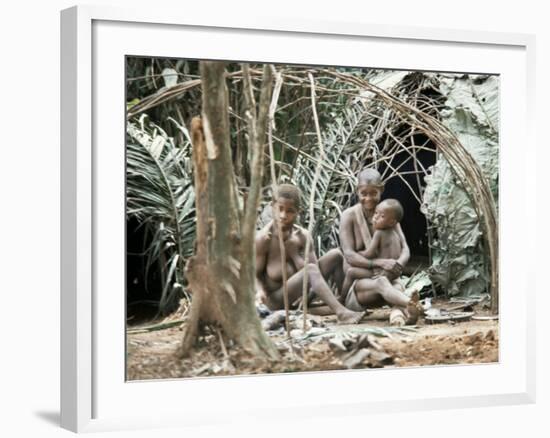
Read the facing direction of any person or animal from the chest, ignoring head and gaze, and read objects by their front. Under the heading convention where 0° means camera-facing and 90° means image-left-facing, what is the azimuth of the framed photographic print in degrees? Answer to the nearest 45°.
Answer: approximately 315°
